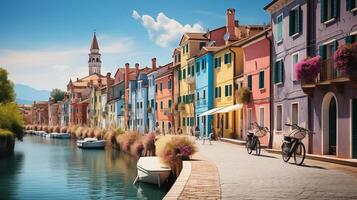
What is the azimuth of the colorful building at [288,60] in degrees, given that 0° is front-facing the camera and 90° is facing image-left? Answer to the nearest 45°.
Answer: approximately 45°

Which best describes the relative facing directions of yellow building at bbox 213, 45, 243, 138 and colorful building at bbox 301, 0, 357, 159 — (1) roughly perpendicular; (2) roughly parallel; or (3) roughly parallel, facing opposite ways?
roughly parallel

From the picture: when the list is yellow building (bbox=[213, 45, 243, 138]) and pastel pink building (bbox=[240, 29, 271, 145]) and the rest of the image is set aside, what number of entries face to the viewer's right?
0

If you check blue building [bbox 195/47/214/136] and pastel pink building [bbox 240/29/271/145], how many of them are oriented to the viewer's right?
0

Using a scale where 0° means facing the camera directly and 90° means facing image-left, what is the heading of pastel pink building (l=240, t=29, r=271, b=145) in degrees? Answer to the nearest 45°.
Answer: approximately 45°

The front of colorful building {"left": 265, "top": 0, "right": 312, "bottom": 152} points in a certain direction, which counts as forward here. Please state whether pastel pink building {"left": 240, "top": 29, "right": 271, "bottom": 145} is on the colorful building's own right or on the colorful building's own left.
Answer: on the colorful building's own right

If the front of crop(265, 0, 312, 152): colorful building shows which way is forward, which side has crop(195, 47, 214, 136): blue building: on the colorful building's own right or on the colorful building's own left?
on the colorful building's own right

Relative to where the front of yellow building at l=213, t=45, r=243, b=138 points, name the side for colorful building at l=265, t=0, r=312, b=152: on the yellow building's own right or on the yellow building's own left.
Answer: on the yellow building's own left

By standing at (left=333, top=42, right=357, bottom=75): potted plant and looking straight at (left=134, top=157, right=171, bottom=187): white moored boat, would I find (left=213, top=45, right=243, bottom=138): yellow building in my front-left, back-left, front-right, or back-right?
front-right

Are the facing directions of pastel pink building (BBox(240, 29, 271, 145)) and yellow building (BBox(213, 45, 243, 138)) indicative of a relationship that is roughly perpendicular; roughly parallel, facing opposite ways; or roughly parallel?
roughly parallel
